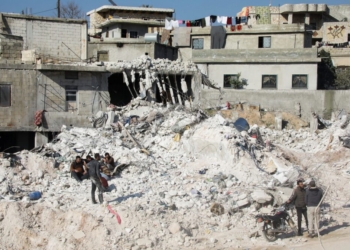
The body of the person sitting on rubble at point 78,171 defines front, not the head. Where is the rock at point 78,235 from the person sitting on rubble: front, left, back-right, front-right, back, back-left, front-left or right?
front-right

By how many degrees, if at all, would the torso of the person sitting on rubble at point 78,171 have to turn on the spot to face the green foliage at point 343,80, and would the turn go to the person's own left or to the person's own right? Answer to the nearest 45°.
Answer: approximately 90° to the person's own left

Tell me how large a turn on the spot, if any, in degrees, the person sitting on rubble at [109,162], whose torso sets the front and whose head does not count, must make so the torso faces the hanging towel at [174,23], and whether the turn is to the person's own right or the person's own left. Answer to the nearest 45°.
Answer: approximately 135° to the person's own right
